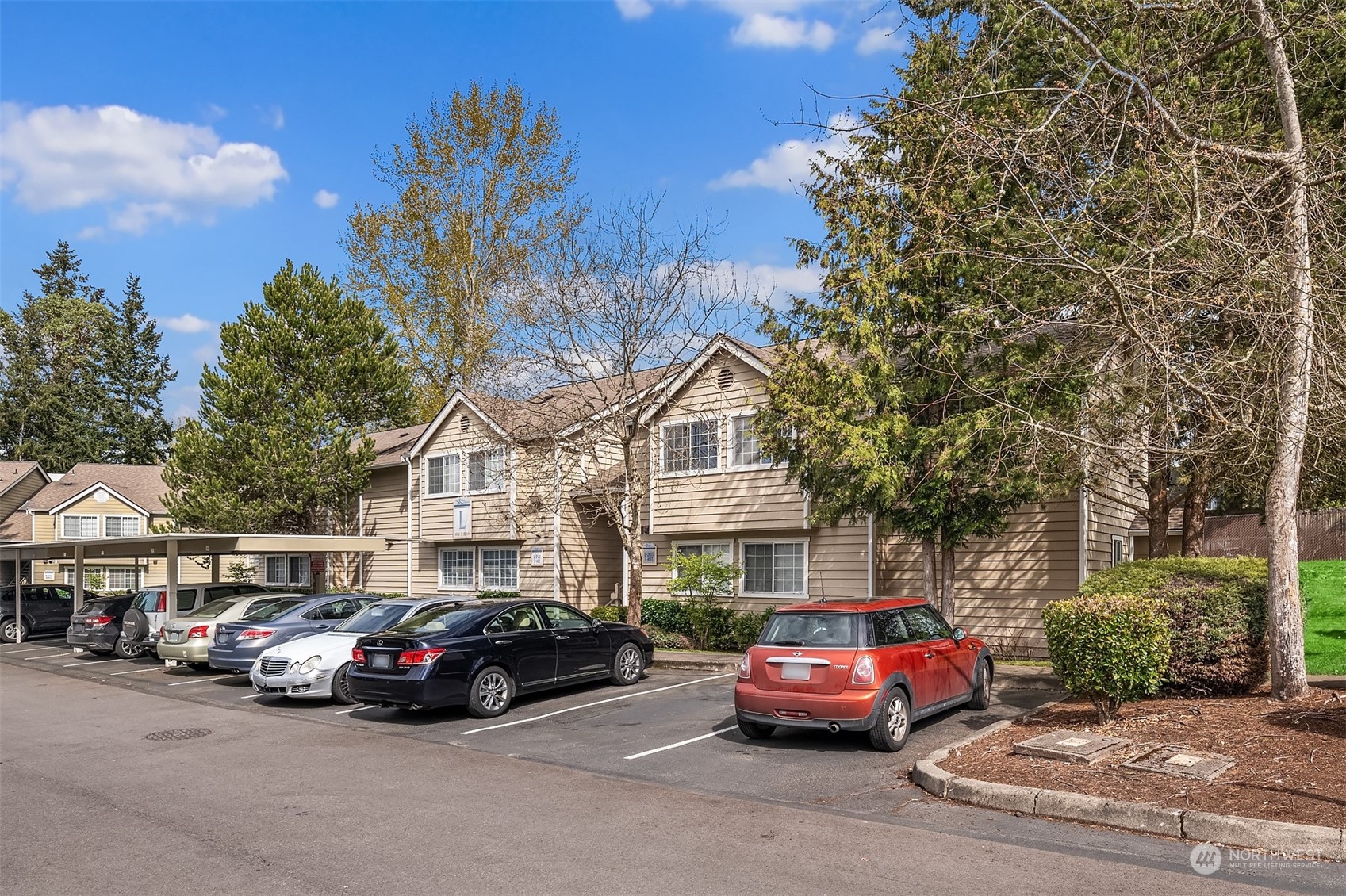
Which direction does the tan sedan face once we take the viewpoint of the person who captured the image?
facing away from the viewer and to the right of the viewer

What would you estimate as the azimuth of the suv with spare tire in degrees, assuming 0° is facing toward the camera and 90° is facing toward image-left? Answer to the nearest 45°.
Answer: approximately 225°

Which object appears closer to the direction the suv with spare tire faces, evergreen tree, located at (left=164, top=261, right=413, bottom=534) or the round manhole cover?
the evergreen tree

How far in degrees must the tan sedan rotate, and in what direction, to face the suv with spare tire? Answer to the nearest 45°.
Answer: approximately 45° to its left

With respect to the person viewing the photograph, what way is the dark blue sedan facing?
facing away from the viewer and to the right of the viewer

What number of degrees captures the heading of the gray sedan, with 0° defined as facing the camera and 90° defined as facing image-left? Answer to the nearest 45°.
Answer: approximately 225°

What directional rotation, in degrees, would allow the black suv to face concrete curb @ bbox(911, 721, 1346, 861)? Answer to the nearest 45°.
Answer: approximately 135° to its right

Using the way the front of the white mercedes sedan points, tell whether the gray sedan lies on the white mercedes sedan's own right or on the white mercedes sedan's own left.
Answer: on the white mercedes sedan's own right

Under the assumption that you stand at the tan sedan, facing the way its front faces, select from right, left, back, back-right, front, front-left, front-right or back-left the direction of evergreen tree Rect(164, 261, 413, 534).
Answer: front-left
